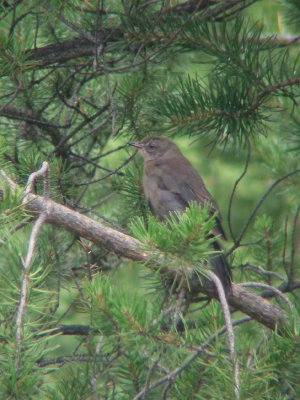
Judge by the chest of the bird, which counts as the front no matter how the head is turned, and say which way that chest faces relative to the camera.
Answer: to the viewer's left

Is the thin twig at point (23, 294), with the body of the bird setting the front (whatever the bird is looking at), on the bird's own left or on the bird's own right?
on the bird's own left
